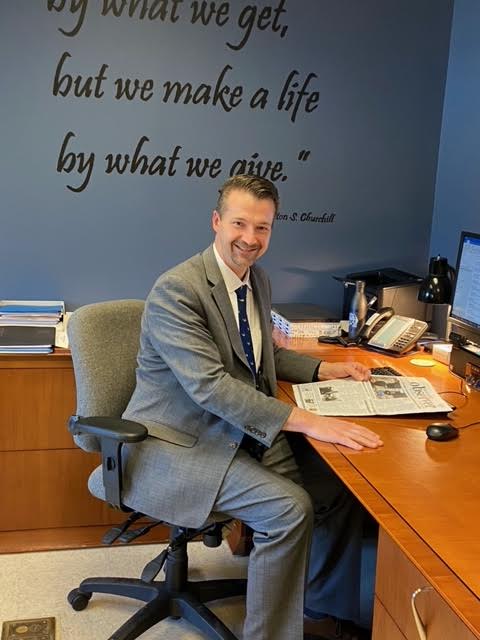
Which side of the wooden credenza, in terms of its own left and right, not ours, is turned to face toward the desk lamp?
left

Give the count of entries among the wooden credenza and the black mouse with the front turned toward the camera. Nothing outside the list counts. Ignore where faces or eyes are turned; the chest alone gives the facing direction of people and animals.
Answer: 1

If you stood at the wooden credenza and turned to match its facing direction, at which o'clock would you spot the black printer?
The black printer is roughly at 9 o'clock from the wooden credenza.

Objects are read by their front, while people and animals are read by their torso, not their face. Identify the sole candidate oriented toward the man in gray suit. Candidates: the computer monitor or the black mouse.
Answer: the computer monitor

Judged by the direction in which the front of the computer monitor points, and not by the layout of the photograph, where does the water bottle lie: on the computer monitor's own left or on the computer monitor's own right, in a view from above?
on the computer monitor's own right

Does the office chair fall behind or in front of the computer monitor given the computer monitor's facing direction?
in front

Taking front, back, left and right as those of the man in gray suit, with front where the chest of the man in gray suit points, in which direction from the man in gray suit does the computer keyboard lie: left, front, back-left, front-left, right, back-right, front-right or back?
left

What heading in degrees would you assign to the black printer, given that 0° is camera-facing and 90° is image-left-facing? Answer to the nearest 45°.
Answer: approximately 45°

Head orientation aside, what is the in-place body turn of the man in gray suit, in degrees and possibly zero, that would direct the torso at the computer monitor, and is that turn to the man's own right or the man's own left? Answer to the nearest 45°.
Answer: approximately 90° to the man's own left

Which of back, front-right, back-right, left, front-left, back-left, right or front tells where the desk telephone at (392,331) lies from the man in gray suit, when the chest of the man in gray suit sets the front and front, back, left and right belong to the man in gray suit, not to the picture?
left
